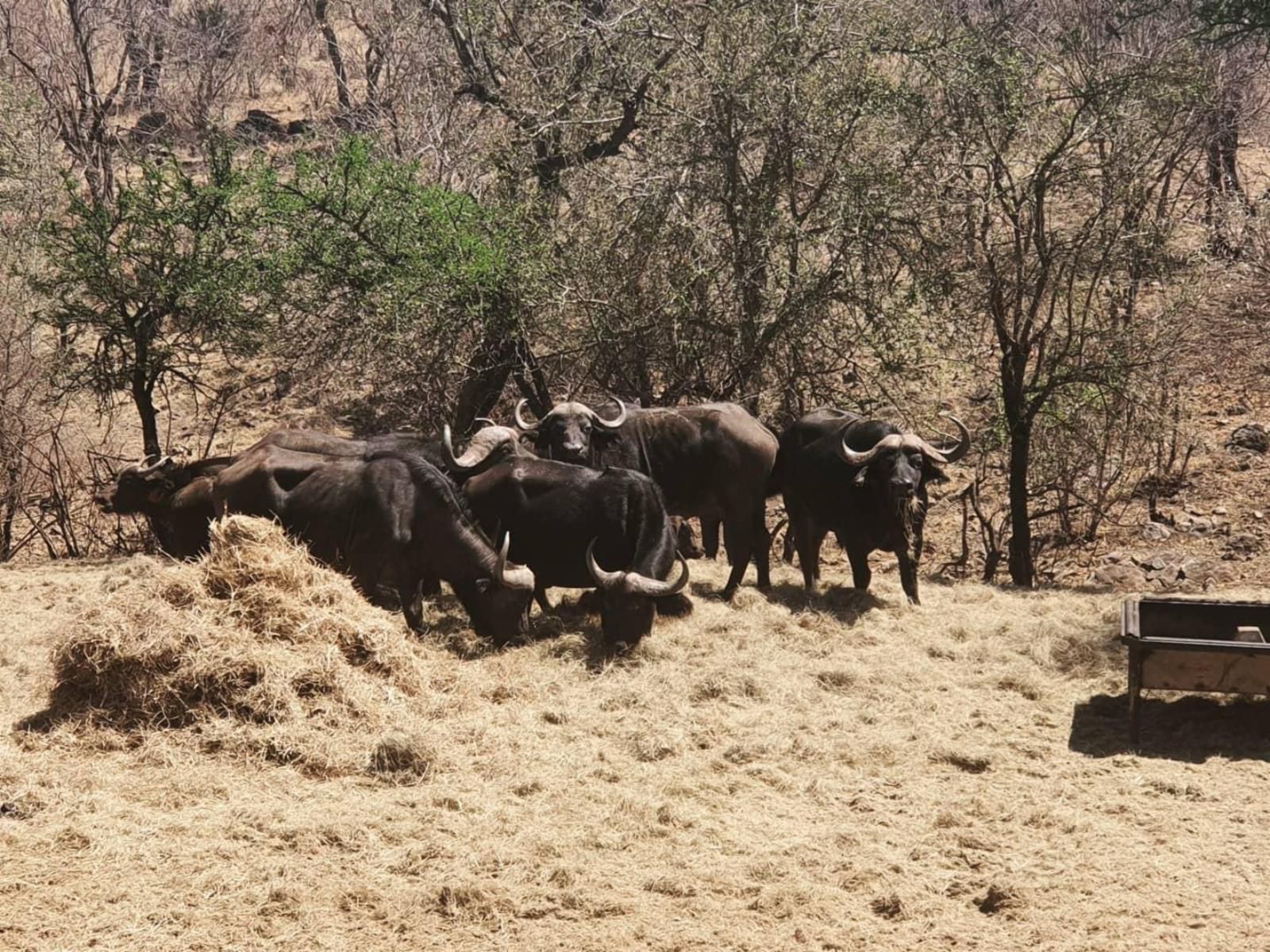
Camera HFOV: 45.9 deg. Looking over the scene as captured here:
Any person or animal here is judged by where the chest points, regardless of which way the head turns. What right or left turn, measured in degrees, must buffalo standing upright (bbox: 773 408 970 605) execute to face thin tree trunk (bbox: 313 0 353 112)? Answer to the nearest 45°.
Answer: approximately 180°

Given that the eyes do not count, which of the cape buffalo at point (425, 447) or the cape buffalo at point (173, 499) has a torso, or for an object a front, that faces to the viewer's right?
the cape buffalo at point (425, 447)

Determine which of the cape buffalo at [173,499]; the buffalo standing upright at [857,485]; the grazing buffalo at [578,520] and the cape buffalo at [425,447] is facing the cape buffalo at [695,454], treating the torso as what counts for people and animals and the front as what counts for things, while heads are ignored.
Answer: the cape buffalo at [425,447]

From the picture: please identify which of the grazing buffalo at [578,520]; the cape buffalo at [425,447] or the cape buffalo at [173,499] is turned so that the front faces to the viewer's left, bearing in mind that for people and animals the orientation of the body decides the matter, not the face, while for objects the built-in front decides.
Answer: the cape buffalo at [173,499]

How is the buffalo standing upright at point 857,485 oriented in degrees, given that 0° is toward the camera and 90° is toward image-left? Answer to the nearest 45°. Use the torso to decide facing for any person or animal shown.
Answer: approximately 315°

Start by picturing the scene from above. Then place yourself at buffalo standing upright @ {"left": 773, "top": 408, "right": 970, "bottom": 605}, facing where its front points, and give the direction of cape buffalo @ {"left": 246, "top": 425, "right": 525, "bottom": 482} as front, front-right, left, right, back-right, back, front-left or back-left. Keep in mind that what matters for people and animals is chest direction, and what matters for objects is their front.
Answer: back-right

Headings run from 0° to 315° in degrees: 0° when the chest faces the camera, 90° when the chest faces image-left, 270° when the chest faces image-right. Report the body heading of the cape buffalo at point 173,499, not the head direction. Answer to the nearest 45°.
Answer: approximately 90°

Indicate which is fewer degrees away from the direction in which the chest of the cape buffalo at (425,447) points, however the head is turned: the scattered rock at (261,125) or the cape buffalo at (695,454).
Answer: the cape buffalo

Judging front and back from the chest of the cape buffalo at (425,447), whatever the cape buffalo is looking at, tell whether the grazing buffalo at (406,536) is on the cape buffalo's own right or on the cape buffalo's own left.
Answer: on the cape buffalo's own right

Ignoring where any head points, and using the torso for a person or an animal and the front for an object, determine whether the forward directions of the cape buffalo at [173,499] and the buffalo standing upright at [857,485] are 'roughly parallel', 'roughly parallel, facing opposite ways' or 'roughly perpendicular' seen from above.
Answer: roughly perpendicular

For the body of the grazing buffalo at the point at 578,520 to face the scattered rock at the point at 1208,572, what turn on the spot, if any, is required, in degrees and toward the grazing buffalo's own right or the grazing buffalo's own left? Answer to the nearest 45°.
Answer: approximately 90° to the grazing buffalo's own left

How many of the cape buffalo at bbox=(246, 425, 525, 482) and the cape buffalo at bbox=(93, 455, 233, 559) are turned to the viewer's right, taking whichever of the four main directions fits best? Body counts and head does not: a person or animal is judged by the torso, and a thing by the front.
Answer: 1

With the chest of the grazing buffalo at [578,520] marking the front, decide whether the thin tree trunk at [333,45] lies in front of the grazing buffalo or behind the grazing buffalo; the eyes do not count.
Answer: behind

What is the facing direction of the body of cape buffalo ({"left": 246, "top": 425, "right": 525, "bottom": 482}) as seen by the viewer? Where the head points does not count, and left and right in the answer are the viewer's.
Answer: facing to the right of the viewer

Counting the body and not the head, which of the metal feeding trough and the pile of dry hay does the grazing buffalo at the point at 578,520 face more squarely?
the metal feeding trough
